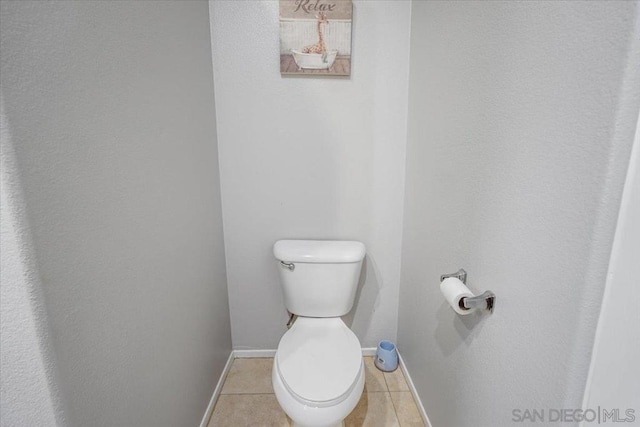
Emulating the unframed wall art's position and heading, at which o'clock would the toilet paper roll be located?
The toilet paper roll is roughly at 11 o'clock from the unframed wall art.

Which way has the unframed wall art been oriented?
toward the camera

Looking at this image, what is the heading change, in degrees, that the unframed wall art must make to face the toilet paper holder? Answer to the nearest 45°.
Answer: approximately 45° to its left
